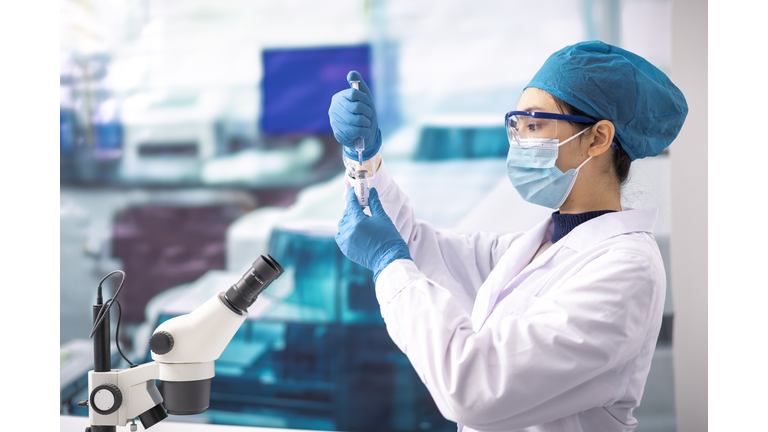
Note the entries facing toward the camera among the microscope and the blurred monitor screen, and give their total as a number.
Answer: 1

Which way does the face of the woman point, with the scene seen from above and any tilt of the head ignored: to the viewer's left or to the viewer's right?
to the viewer's left

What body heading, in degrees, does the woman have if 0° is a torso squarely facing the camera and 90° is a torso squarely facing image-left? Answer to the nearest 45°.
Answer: approximately 90°

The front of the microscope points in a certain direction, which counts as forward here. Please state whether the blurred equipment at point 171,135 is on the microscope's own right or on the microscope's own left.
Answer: on the microscope's own left

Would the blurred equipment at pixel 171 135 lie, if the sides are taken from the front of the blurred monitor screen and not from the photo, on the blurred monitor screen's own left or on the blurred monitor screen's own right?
on the blurred monitor screen's own right

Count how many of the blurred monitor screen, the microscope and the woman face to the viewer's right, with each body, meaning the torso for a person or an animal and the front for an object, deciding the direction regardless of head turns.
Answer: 1

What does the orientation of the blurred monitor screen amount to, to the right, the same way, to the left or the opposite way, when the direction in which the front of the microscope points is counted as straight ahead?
to the right

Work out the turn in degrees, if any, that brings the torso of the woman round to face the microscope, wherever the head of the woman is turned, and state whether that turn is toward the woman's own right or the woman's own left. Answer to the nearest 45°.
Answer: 0° — they already face it

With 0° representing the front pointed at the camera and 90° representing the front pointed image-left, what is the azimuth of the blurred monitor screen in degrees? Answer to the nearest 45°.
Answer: approximately 0°

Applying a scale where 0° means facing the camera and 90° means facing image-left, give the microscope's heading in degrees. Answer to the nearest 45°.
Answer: approximately 270°

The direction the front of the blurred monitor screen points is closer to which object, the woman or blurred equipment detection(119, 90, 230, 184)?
the woman

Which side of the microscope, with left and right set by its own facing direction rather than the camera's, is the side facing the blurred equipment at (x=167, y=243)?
left
